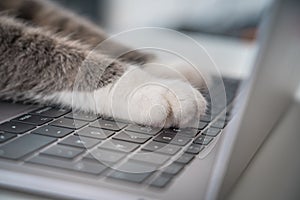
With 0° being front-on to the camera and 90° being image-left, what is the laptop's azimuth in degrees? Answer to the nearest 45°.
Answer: approximately 90°
